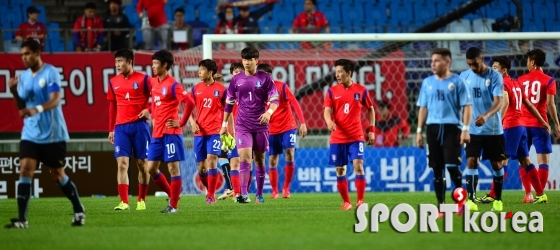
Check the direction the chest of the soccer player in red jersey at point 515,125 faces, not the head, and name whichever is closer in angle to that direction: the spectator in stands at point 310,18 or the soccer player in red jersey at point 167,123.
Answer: the spectator in stands

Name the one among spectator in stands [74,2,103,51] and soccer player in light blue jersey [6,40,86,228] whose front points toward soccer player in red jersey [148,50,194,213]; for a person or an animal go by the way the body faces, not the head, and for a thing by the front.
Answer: the spectator in stands

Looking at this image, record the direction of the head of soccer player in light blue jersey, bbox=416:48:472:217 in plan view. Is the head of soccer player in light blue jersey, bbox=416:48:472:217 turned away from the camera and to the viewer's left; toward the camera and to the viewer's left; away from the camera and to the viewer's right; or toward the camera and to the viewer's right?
toward the camera and to the viewer's left

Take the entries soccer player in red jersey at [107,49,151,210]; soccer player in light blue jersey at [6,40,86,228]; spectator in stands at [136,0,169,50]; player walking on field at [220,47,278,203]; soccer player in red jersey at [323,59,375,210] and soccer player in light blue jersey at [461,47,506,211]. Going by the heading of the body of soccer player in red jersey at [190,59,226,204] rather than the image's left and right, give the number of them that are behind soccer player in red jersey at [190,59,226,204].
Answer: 1

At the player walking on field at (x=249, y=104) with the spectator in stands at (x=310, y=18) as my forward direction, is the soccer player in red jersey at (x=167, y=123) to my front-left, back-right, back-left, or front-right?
back-left

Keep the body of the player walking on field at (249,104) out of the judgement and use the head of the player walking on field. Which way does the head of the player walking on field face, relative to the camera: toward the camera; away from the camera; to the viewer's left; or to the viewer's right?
toward the camera

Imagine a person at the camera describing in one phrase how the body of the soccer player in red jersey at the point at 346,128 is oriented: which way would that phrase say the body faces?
toward the camera

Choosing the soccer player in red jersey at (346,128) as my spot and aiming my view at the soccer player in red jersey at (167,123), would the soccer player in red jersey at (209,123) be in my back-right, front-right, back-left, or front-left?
front-right

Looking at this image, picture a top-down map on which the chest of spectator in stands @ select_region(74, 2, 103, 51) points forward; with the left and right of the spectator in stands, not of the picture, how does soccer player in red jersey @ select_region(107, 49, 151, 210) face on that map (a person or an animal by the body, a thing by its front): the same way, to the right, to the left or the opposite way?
the same way

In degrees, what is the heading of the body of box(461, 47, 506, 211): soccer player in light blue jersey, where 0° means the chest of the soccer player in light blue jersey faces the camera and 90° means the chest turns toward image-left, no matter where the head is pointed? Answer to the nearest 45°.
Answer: approximately 45°

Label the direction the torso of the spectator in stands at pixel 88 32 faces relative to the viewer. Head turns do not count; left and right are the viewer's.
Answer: facing the viewer

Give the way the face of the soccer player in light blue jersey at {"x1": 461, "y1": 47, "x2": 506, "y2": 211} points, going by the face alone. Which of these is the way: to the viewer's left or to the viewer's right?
to the viewer's left

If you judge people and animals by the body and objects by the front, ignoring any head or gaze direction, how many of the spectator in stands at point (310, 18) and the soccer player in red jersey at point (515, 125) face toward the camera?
1

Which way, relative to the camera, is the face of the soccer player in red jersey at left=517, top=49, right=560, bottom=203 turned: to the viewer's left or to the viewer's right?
to the viewer's left

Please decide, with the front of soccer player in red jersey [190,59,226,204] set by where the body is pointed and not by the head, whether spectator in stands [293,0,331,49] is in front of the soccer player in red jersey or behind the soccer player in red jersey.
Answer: behind

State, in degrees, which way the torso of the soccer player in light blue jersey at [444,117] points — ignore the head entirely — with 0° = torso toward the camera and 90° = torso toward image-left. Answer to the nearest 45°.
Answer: approximately 0°

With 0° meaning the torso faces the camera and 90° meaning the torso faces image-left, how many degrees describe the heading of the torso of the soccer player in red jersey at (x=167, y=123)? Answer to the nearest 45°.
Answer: approximately 45°

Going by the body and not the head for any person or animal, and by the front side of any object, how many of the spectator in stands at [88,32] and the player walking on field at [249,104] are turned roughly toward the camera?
2
